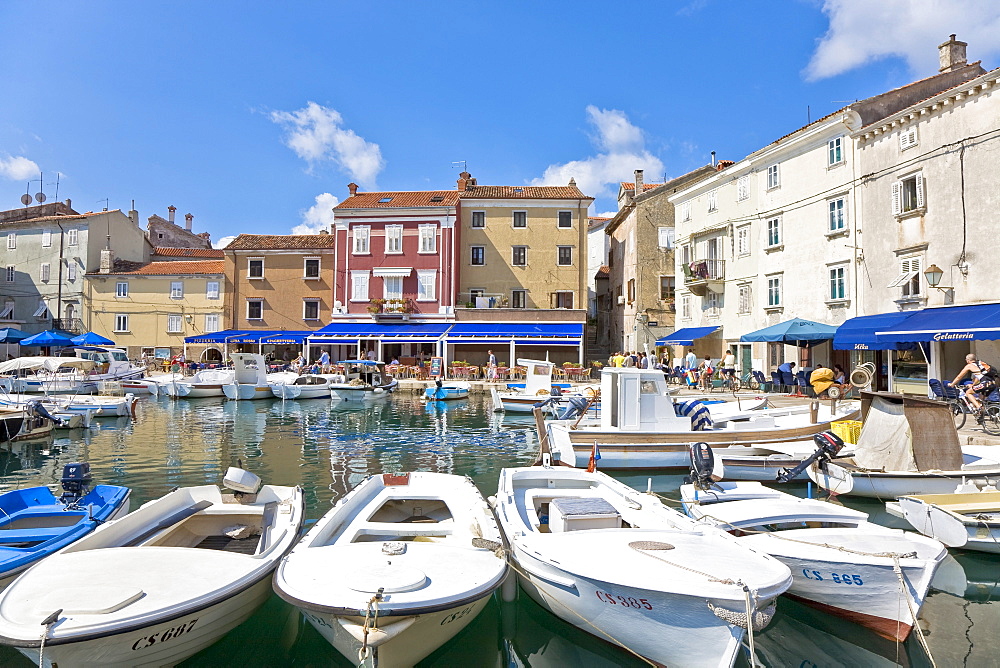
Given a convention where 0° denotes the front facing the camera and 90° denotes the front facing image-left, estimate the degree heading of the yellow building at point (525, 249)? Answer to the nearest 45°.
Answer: approximately 0°

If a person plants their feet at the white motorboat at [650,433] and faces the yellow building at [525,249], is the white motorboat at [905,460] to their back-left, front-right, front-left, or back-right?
back-right

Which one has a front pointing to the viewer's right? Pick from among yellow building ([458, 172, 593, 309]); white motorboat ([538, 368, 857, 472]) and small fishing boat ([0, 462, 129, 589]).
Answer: the white motorboat

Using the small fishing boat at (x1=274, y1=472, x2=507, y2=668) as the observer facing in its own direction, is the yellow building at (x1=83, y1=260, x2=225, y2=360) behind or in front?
behind

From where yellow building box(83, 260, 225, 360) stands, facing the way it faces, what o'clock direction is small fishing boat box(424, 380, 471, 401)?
The small fishing boat is roughly at 11 o'clock from the yellow building.

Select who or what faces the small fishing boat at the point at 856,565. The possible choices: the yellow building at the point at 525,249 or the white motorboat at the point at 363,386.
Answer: the yellow building

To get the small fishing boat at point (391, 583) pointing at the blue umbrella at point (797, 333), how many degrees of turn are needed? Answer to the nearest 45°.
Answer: approximately 135° to its left

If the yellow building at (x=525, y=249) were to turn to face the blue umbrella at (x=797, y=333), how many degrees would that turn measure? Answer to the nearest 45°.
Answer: approximately 45° to its left
